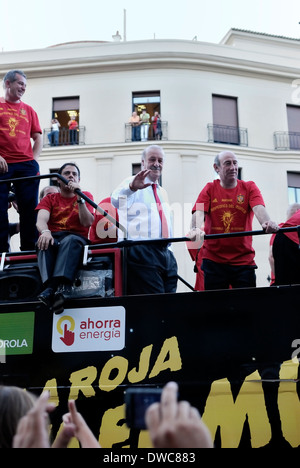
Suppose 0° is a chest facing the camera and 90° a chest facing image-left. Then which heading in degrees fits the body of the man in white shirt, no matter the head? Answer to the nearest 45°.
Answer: approximately 315°

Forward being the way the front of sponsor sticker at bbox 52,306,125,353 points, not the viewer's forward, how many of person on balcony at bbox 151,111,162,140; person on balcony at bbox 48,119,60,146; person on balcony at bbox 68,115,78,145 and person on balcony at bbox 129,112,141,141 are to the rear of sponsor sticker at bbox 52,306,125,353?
4

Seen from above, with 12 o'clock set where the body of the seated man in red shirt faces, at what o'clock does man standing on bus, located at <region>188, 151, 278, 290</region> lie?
The man standing on bus is roughly at 9 o'clock from the seated man in red shirt.

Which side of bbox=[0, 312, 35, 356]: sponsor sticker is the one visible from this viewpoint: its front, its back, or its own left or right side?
front

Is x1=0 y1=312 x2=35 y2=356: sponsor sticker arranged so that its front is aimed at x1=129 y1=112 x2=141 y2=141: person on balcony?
no

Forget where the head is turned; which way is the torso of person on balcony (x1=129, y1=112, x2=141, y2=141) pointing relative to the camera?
toward the camera

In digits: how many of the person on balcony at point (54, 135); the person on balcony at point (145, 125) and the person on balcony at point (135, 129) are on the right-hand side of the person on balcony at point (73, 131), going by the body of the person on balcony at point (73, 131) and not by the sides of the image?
1

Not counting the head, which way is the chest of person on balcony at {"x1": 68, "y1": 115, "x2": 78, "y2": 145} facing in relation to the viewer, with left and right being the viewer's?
facing the viewer

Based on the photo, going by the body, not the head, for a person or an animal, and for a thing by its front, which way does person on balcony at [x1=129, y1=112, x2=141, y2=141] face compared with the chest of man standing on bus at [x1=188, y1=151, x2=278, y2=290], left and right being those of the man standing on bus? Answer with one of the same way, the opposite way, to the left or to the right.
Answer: the same way

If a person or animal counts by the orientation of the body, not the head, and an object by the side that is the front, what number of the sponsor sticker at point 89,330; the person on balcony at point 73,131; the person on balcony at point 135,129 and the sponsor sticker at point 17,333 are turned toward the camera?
4

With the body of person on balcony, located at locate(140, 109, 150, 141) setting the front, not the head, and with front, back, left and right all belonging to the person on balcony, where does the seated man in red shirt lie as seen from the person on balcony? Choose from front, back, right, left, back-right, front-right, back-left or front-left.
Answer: front

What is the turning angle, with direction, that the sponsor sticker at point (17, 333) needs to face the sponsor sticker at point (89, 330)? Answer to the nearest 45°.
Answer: approximately 45° to its left

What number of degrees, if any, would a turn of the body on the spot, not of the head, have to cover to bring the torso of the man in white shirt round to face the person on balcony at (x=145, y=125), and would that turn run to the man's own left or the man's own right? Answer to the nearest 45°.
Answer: approximately 135° to the man's own left

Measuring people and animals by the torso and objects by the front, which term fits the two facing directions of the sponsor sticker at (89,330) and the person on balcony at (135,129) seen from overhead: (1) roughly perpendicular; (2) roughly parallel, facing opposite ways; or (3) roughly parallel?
roughly parallel

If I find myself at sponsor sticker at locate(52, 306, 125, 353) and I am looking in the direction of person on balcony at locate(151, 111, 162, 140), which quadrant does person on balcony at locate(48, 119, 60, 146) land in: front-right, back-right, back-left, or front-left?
front-left

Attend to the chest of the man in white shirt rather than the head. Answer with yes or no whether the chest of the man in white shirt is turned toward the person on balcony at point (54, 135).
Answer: no

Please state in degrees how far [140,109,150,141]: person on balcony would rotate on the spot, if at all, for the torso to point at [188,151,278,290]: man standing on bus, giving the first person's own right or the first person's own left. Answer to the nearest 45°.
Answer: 0° — they already face them
